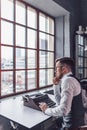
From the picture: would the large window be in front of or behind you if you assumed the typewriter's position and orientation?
behind

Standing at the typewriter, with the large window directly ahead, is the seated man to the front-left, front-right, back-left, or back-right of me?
back-right

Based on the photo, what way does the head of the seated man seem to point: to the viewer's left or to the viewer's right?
to the viewer's left

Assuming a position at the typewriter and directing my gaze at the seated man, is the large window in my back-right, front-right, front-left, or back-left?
back-left

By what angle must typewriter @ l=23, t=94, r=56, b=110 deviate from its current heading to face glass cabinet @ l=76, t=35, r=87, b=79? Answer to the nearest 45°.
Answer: approximately 90° to its left
